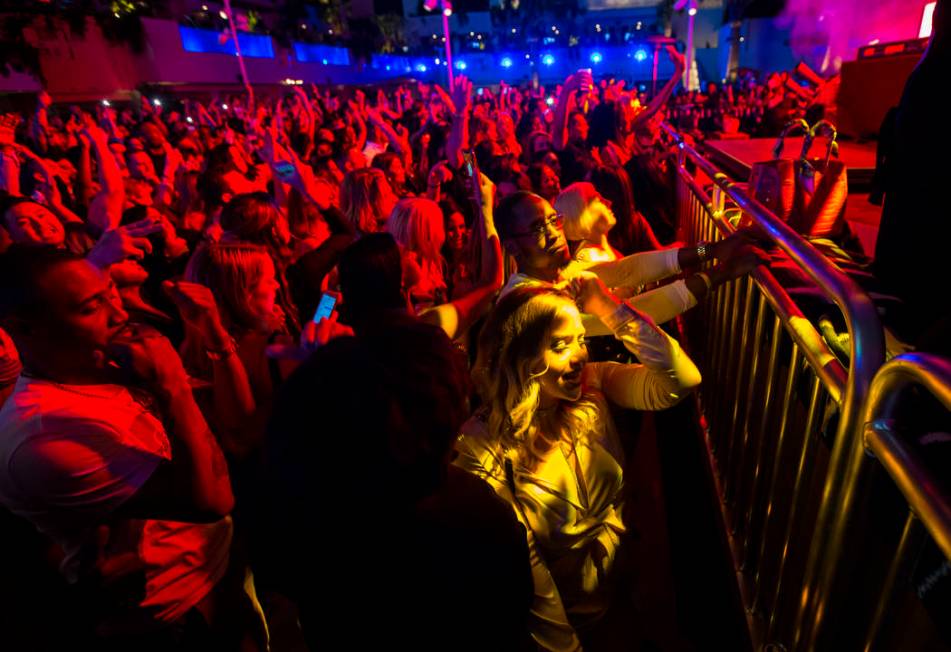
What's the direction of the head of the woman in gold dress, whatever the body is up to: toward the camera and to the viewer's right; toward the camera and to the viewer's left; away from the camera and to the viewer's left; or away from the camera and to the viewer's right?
toward the camera and to the viewer's right

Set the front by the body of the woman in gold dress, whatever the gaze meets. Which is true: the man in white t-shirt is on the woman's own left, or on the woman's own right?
on the woman's own right

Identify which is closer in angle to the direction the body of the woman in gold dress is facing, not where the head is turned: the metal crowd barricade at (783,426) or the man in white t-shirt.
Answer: the metal crowd barricade

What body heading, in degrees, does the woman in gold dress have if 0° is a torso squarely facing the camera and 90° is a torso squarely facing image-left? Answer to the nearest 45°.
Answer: approximately 315°
